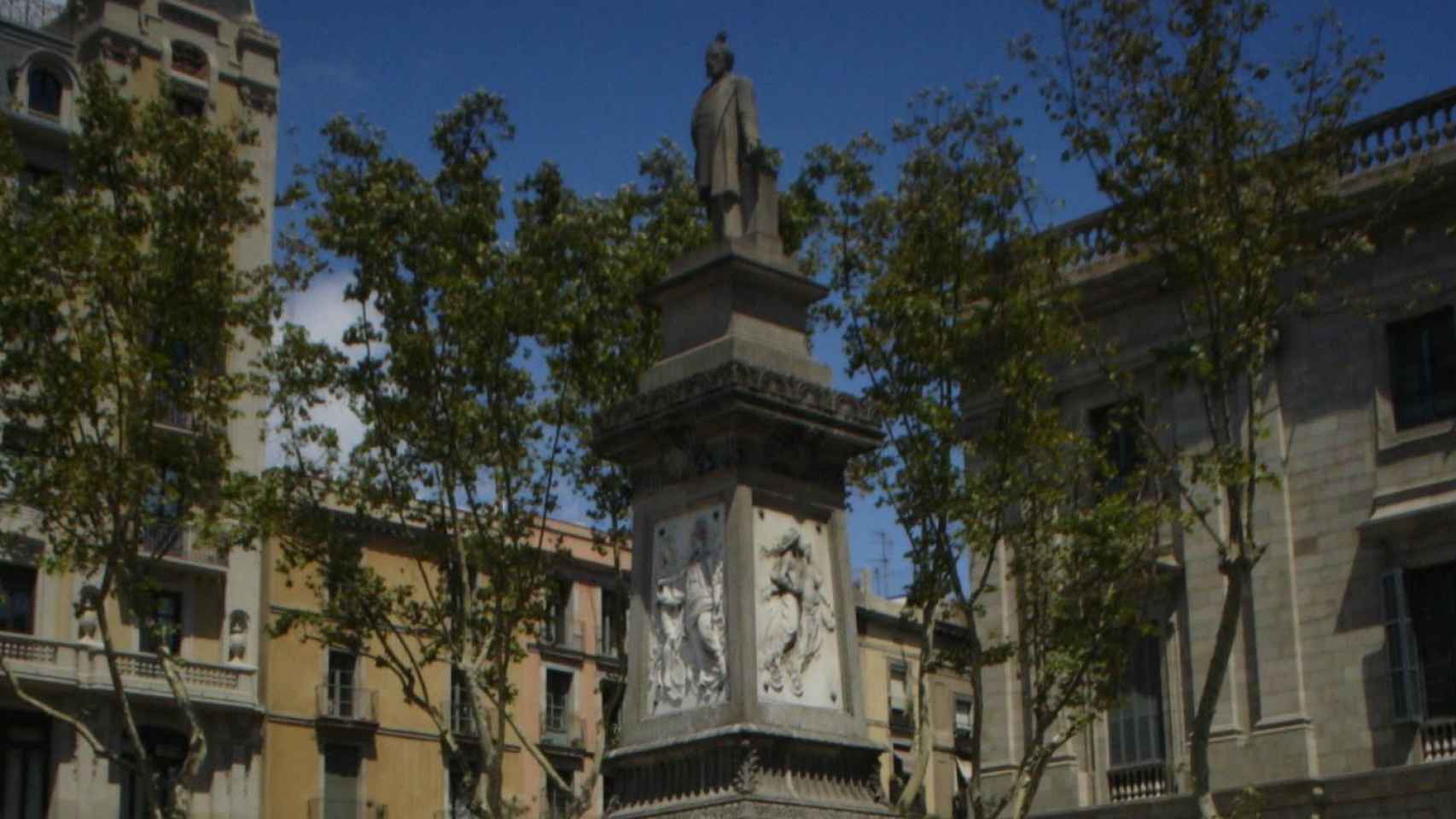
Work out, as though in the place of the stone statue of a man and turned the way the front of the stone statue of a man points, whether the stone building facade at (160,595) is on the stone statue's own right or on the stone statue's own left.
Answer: on the stone statue's own right

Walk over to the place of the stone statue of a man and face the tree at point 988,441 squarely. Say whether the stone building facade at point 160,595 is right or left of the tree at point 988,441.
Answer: left

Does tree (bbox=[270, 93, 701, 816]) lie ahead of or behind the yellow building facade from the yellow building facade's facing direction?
ahead

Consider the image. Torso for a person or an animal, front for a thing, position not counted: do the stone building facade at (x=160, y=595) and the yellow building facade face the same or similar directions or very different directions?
same or similar directions

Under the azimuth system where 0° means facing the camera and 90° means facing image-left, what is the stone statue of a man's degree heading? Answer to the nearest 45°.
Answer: approximately 45°

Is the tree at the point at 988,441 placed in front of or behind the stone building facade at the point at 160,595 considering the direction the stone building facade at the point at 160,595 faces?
in front

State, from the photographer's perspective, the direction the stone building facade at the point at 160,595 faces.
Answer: facing the viewer and to the right of the viewer

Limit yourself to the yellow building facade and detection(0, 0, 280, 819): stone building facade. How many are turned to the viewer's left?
0

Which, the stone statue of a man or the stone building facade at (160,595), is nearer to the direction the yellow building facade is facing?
the stone statue of a man

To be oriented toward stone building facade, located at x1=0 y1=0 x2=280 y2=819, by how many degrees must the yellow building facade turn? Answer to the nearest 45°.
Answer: approximately 90° to its right

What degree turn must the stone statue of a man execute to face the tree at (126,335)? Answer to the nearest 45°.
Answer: approximately 90° to its right

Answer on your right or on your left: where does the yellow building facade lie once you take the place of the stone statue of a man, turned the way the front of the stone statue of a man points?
on your right

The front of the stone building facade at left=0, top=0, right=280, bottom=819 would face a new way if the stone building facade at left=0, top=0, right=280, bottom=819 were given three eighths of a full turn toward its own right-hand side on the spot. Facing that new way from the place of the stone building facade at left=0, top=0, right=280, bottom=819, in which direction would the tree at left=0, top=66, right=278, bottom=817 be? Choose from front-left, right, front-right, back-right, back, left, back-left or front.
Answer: left

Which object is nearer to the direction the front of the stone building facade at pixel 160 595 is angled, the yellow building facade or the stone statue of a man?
the stone statue of a man

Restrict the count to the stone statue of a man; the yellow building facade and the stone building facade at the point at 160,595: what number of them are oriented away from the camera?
0
